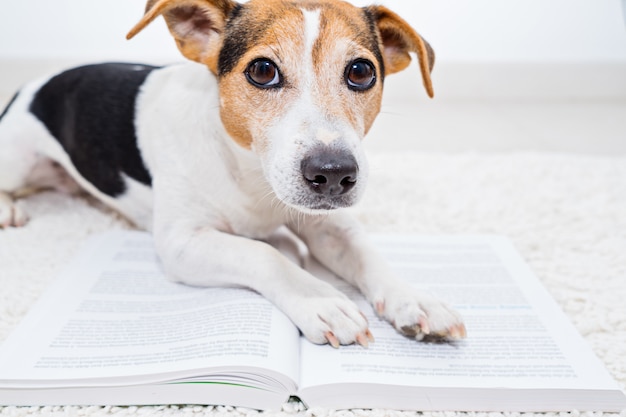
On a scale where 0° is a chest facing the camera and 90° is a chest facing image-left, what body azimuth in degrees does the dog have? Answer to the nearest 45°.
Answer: approximately 315°
